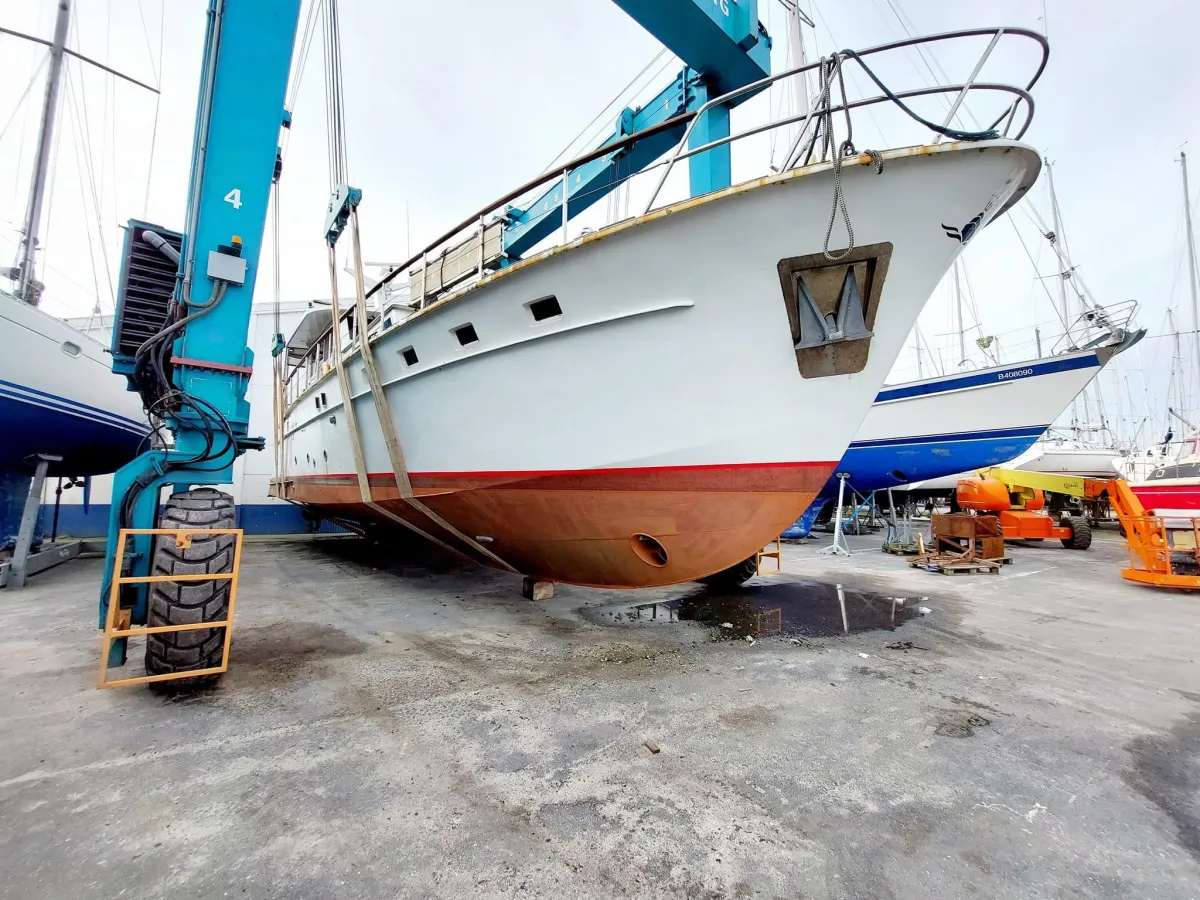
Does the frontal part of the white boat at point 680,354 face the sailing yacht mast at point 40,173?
no

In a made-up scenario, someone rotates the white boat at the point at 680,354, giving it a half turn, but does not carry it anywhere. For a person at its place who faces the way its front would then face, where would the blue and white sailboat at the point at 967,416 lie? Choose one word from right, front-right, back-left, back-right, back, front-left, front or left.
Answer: right

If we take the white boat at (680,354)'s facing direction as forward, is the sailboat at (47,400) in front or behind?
behind

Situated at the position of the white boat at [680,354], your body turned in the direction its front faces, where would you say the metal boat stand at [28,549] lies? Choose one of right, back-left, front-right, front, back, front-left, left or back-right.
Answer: back-right

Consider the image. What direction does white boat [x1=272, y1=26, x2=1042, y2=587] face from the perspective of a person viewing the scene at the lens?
facing the viewer and to the right of the viewer
